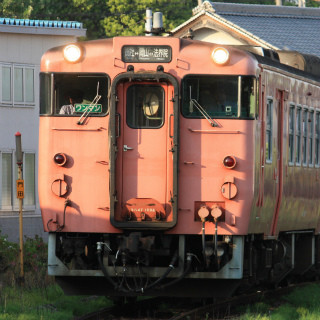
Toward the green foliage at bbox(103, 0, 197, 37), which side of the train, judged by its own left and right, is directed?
back

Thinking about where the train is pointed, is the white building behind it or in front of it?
behind

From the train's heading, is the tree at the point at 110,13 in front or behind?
behind

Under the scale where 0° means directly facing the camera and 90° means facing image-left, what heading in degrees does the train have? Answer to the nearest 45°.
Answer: approximately 0°
